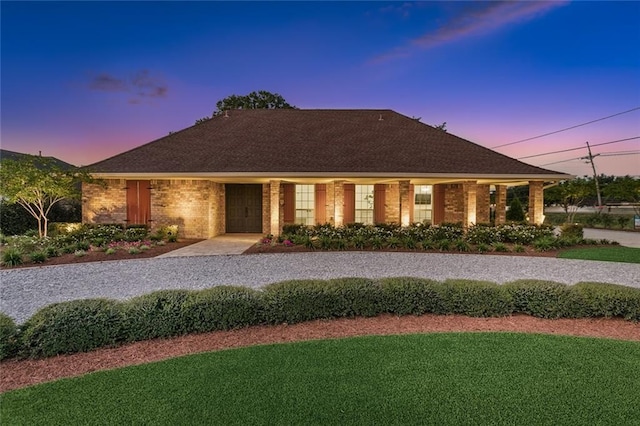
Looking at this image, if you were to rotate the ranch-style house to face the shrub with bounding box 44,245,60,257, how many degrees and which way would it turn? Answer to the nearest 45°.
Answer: approximately 45° to its right

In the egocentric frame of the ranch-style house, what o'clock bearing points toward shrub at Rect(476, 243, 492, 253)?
The shrub is roughly at 10 o'clock from the ranch-style house.

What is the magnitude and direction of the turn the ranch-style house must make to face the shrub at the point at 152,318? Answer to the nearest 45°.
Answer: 0° — it already faces it

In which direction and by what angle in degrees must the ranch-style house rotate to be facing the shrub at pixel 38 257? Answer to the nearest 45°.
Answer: approximately 45° to its right

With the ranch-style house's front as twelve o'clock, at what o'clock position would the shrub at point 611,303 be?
The shrub is roughly at 11 o'clock from the ranch-style house.

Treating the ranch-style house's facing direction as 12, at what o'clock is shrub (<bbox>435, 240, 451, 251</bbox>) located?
The shrub is roughly at 10 o'clock from the ranch-style house.

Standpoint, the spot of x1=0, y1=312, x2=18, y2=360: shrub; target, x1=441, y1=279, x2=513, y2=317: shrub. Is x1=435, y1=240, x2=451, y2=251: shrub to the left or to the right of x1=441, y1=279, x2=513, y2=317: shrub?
left

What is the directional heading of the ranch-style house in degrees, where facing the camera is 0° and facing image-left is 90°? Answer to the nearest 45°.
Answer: approximately 0°

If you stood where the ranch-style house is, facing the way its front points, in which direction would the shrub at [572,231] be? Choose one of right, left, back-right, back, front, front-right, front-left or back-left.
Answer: left

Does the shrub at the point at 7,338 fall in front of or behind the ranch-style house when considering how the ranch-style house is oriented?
in front

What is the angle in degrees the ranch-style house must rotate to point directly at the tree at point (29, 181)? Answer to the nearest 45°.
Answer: approximately 45° to its right

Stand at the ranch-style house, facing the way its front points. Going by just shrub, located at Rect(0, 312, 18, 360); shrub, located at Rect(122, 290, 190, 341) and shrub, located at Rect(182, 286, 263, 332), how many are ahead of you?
3
